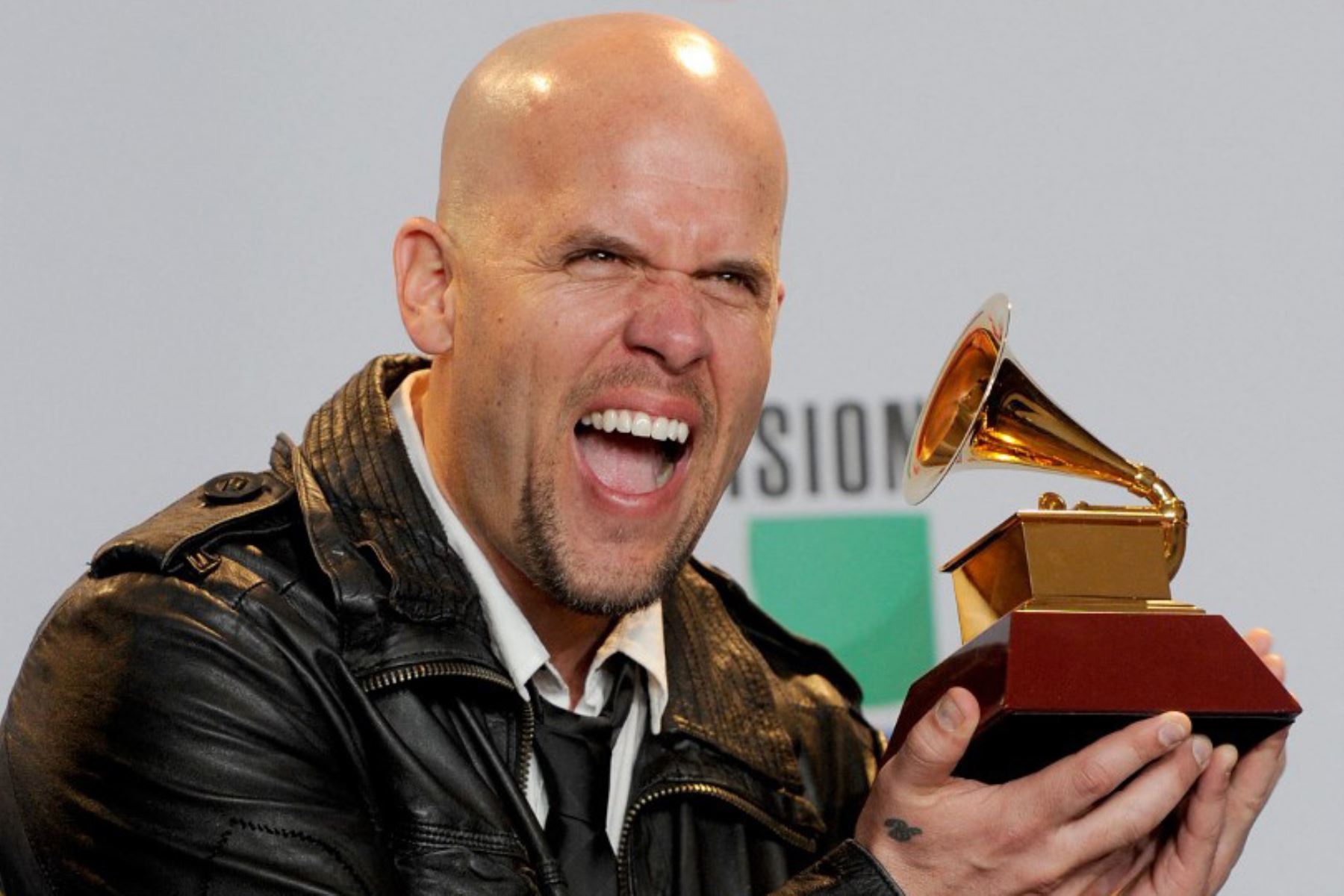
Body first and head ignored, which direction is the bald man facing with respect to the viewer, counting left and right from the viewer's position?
facing the viewer and to the right of the viewer
